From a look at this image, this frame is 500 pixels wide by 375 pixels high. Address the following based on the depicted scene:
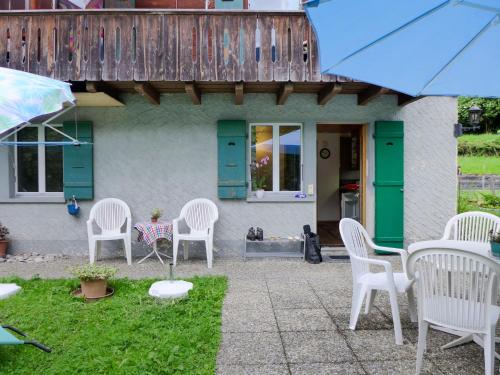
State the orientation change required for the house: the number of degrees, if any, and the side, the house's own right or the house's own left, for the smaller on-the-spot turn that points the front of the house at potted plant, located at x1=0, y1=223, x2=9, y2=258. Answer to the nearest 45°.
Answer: approximately 90° to the house's own right

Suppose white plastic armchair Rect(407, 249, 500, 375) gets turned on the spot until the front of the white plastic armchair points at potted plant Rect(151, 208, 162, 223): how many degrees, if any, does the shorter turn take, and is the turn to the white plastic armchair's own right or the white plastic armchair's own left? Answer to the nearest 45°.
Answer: approximately 45° to the white plastic armchair's own left

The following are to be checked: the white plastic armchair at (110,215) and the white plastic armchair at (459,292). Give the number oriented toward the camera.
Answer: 1

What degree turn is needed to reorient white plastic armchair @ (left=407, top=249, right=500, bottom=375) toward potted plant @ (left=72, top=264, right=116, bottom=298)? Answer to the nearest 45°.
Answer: approximately 90° to its left

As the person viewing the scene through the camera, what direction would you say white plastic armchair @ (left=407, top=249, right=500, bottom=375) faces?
facing away from the viewer

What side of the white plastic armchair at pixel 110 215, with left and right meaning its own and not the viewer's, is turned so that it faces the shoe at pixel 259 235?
left

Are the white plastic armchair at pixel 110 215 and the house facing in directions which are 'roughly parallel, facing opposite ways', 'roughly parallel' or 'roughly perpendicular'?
roughly parallel

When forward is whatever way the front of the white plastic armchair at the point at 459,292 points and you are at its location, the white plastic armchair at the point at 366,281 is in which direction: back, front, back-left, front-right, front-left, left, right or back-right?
front-left

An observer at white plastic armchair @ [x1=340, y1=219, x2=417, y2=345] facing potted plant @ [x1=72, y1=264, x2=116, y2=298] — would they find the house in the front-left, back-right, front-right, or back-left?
front-right

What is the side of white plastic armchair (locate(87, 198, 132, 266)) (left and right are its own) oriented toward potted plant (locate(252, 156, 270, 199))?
left

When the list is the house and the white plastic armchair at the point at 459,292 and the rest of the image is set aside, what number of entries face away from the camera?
1

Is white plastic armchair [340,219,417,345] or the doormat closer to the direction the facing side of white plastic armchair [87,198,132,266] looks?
the white plastic armchair

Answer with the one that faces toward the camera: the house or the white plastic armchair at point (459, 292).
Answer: the house

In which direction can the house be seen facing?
toward the camera

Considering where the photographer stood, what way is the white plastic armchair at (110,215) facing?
facing the viewer
